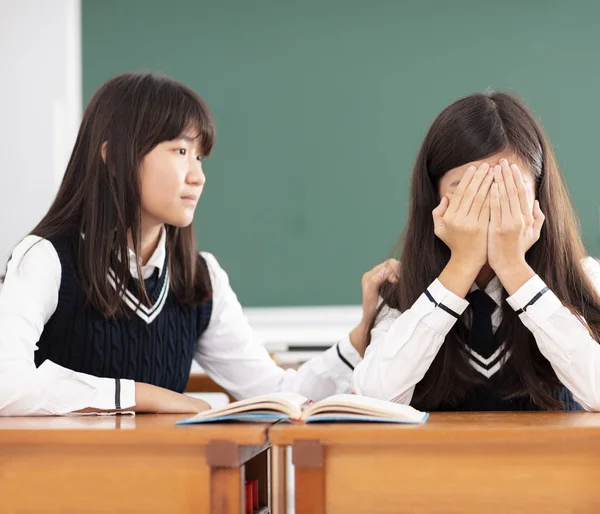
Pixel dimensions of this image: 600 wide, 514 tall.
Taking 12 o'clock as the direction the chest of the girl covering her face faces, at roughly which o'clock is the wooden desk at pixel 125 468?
The wooden desk is roughly at 1 o'clock from the girl covering her face.

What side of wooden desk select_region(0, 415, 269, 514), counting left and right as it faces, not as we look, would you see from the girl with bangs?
front

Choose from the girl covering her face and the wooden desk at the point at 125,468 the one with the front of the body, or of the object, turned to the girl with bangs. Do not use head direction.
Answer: the wooden desk

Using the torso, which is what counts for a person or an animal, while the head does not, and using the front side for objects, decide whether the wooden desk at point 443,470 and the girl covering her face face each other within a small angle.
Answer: yes

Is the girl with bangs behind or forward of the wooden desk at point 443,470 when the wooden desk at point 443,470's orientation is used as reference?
forward

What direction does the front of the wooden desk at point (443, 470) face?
away from the camera

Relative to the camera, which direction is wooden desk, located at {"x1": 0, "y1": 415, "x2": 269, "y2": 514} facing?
away from the camera

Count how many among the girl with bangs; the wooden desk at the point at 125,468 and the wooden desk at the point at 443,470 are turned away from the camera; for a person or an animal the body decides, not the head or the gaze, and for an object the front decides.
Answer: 2

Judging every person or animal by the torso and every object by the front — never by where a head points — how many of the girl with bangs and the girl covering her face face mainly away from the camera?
0

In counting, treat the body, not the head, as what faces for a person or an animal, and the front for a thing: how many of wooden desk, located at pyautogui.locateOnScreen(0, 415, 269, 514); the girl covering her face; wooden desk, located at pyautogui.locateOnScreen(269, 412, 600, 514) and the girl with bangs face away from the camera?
2

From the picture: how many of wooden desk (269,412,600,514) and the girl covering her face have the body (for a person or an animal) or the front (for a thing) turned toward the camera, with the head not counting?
1

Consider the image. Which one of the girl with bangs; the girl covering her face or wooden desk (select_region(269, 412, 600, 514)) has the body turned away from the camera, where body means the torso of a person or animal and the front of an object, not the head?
the wooden desk
